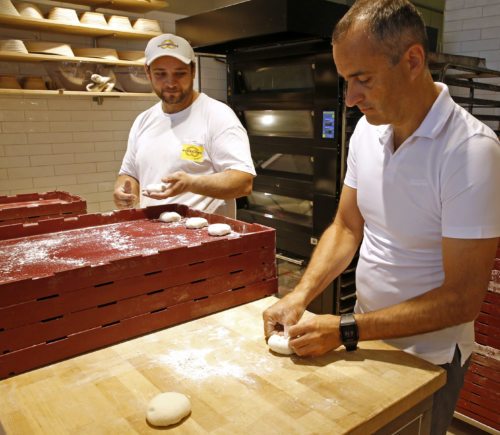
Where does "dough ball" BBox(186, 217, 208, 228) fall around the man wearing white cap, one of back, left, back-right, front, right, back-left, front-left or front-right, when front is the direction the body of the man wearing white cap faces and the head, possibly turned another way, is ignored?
front-left

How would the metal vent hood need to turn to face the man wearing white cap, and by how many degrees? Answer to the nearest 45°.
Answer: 0° — it already faces them

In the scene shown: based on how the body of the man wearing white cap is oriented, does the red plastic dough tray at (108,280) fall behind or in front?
in front

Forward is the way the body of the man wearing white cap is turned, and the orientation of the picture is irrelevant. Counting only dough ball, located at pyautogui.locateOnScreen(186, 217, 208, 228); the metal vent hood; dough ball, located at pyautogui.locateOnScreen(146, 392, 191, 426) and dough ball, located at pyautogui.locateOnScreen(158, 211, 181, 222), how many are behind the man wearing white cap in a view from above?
1

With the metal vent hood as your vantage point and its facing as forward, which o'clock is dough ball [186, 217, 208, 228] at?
The dough ball is roughly at 11 o'clock from the metal vent hood.

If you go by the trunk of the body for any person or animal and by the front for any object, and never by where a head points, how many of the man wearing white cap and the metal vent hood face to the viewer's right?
0

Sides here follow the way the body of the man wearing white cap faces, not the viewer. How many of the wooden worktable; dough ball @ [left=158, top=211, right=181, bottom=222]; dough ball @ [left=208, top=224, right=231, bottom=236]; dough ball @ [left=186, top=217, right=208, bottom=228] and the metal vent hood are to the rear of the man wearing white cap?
1

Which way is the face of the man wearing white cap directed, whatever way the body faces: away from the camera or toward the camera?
toward the camera

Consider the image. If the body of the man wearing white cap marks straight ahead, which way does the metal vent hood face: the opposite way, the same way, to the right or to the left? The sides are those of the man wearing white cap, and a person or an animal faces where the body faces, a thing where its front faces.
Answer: the same way

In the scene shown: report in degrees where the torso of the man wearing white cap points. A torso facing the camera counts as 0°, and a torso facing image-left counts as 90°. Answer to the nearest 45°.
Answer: approximately 45°

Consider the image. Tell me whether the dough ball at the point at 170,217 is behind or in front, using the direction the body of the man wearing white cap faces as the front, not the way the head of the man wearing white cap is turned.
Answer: in front
